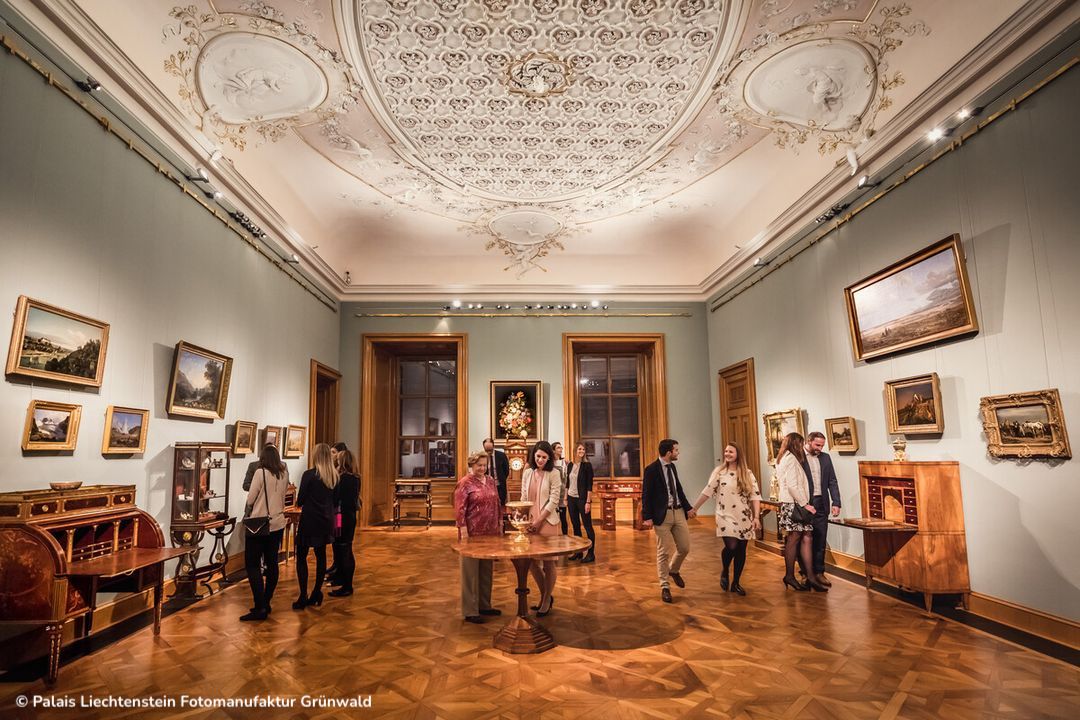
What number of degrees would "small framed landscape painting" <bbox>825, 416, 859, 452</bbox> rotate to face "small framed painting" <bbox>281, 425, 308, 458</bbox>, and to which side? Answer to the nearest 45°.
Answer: approximately 45° to its right

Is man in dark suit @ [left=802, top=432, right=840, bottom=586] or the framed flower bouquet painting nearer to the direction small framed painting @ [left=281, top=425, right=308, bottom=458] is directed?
the man in dark suit

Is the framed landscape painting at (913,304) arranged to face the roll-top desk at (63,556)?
yes

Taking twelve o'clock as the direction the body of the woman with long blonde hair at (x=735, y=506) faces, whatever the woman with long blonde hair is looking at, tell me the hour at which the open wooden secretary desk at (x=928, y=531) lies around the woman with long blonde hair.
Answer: The open wooden secretary desk is roughly at 8 o'clock from the woman with long blonde hair.

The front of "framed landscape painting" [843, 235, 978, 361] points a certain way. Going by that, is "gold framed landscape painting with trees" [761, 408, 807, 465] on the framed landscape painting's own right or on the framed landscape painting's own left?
on the framed landscape painting's own right

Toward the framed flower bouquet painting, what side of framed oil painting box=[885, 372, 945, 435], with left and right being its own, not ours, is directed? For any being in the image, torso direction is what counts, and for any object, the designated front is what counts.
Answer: right

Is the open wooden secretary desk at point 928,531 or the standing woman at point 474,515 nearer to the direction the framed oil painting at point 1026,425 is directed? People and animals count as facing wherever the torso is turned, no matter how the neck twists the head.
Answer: the standing woman

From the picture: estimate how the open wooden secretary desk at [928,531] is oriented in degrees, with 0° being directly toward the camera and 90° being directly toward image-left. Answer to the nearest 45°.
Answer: approximately 45°
